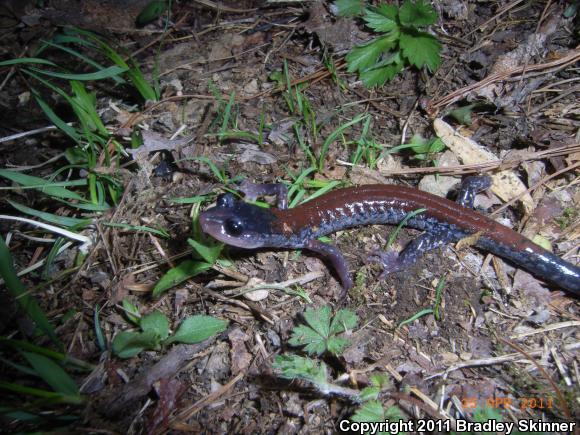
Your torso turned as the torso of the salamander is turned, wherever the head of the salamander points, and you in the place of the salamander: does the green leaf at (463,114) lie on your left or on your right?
on your right

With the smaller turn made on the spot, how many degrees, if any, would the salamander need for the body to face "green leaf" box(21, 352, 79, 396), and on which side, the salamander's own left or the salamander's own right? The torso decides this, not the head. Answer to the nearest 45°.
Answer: approximately 45° to the salamander's own left

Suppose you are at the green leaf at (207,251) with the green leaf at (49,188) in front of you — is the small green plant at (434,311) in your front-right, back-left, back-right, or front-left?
back-right

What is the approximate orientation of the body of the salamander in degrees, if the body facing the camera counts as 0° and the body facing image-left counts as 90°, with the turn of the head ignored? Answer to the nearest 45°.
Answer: approximately 90°

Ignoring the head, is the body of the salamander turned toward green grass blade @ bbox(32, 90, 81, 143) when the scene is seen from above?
yes

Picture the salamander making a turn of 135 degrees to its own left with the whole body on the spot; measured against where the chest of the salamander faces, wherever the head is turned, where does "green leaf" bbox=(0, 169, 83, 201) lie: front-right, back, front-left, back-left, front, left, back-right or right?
back-right

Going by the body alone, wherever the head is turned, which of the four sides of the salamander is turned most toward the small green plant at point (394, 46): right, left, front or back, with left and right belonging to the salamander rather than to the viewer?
right
